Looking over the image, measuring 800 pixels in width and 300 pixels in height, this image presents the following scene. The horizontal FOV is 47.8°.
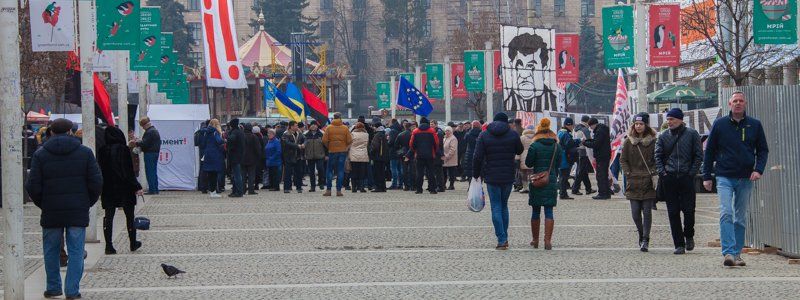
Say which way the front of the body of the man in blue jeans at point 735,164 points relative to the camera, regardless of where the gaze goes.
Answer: toward the camera

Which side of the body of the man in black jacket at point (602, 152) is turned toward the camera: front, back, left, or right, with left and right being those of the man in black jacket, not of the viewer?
left

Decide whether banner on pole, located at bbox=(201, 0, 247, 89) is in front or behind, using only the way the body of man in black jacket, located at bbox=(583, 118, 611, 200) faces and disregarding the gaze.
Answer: in front

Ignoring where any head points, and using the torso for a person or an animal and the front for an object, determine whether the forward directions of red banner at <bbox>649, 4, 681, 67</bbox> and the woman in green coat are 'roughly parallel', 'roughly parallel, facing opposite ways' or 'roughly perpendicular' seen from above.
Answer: roughly parallel, facing opposite ways

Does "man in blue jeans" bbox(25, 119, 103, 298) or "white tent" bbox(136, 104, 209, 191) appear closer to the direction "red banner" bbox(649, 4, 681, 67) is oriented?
the man in blue jeans

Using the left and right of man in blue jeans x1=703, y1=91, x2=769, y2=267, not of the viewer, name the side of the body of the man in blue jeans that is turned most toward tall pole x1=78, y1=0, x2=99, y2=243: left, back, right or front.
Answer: right

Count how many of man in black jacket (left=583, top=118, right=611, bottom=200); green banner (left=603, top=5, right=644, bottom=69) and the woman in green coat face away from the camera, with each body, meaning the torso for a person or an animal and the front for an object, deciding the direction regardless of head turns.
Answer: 1

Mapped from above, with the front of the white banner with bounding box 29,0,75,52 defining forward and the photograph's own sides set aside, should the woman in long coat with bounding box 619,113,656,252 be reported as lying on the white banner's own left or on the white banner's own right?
on the white banner's own left

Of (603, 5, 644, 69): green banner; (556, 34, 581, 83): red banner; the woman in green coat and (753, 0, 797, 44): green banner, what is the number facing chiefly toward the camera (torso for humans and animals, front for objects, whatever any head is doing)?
3

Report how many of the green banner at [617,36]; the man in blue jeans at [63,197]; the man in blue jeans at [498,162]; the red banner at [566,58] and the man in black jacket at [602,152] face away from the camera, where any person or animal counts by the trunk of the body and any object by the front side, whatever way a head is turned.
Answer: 2

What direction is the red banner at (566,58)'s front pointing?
toward the camera

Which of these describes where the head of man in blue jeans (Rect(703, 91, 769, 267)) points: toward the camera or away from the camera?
toward the camera
